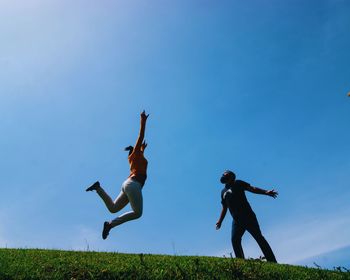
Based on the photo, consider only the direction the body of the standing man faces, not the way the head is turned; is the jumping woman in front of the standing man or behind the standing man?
in front

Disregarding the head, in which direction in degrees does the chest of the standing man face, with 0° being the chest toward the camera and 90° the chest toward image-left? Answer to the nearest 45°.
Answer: approximately 45°
